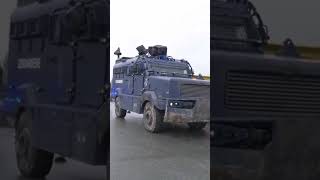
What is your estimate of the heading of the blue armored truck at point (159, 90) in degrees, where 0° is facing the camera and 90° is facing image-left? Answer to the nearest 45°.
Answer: approximately 315°
